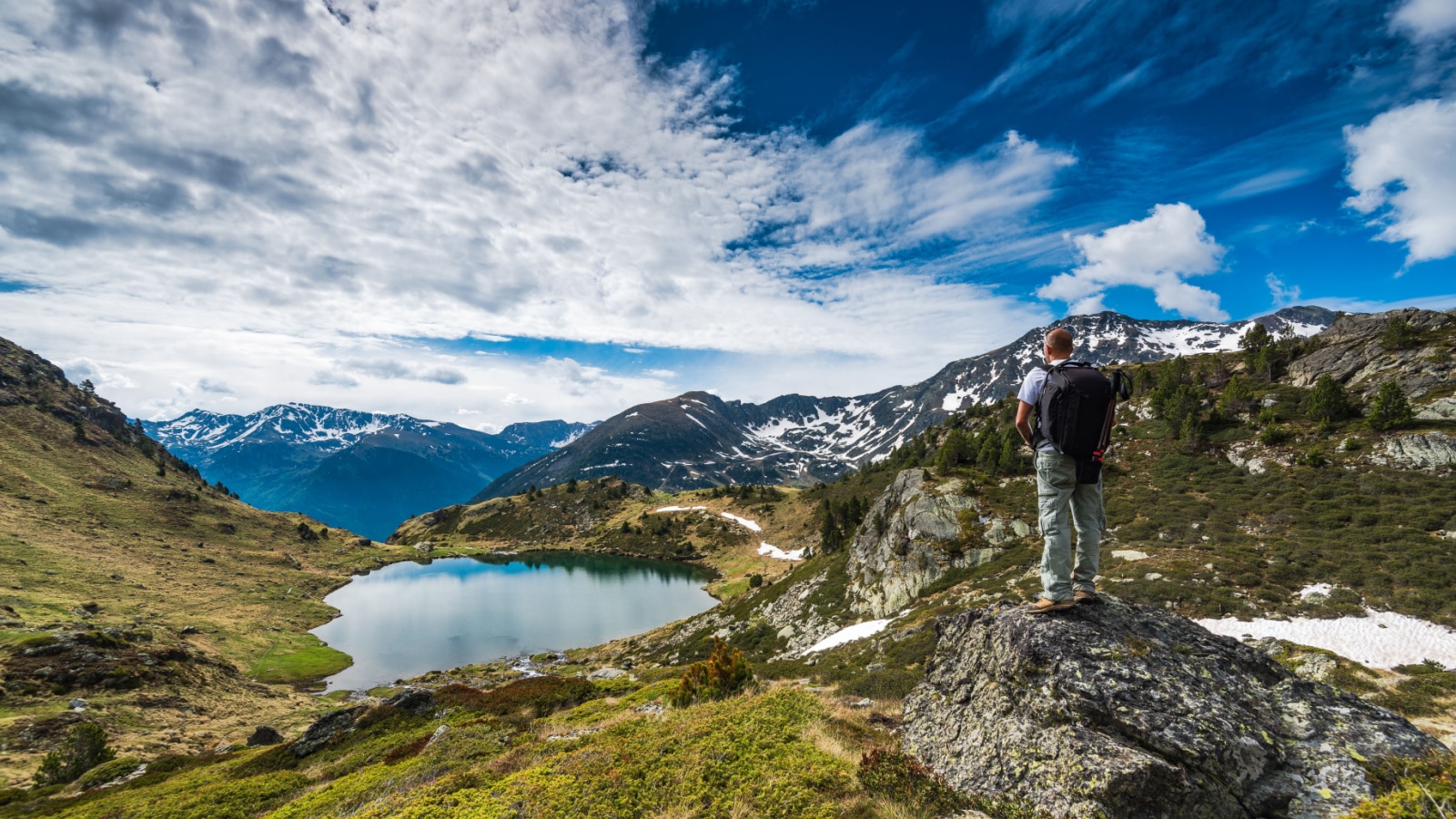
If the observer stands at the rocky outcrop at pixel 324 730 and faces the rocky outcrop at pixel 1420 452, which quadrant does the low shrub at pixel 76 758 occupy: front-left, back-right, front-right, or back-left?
back-left

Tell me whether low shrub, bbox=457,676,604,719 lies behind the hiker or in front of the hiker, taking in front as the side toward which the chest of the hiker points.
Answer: in front

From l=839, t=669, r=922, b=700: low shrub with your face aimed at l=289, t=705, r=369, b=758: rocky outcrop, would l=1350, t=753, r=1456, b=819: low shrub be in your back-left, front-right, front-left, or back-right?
back-left

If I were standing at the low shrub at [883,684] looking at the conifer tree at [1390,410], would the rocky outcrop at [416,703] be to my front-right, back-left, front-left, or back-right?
back-left

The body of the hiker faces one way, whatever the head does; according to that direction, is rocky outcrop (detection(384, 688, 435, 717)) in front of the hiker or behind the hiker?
in front

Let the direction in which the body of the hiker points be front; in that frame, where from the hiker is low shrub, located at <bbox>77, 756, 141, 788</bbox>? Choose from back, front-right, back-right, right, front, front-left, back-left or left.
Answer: front-left

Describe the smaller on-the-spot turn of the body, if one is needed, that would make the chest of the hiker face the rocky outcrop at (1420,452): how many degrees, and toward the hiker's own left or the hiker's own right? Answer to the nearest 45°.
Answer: approximately 90° to the hiker's own right

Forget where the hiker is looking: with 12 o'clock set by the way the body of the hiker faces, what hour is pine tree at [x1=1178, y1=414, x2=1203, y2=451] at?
The pine tree is roughly at 2 o'clock from the hiker.

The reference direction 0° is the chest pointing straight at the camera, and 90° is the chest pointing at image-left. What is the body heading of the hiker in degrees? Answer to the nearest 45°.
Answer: approximately 135°

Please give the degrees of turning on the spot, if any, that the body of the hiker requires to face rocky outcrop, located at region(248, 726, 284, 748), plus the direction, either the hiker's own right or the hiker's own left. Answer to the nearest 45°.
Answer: approximately 45° to the hiker's own left

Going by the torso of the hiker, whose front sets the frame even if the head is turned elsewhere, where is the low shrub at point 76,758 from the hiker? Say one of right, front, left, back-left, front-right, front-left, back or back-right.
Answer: front-left

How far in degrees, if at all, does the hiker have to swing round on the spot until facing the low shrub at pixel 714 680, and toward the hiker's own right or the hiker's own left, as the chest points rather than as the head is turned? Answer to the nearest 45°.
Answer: approximately 45° to the hiker's own left
